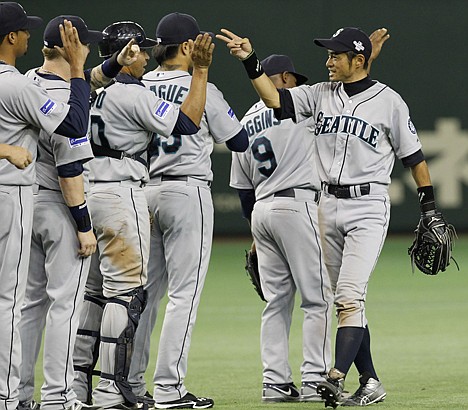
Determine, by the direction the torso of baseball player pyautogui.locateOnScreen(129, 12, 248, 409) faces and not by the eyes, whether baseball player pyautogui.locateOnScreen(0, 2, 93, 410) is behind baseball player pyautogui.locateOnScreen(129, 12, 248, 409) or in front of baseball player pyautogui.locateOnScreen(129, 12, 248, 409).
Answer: behind

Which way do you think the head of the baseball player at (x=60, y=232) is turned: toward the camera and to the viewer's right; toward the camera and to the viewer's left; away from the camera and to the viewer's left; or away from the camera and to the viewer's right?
away from the camera and to the viewer's right

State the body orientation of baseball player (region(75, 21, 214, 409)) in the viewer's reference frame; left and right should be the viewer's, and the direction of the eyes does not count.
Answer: facing away from the viewer and to the right of the viewer

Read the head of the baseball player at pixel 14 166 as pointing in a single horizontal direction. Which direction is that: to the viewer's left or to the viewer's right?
to the viewer's right

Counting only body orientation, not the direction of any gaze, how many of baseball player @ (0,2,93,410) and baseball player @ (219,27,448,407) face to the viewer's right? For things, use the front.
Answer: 1

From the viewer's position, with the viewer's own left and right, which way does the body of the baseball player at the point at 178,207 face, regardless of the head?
facing away from the viewer and to the right of the viewer

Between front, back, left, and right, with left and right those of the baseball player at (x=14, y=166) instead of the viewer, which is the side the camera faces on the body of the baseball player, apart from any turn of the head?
right
